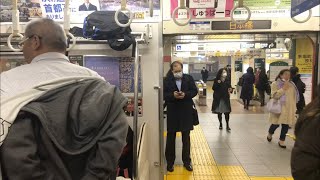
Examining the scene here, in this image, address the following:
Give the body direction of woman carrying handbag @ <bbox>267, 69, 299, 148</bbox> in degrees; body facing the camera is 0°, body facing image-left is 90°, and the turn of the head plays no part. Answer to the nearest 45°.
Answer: approximately 315°

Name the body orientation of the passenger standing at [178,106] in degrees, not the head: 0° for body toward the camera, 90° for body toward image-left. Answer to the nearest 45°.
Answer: approximately 0°

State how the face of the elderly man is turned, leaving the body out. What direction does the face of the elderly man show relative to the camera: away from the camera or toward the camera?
away from the camera

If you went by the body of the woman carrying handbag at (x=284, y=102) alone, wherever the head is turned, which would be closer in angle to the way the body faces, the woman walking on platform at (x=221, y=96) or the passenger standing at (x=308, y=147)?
the passenger standing

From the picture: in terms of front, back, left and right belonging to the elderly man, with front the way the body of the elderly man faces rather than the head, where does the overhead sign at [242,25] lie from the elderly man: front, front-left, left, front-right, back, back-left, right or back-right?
right
